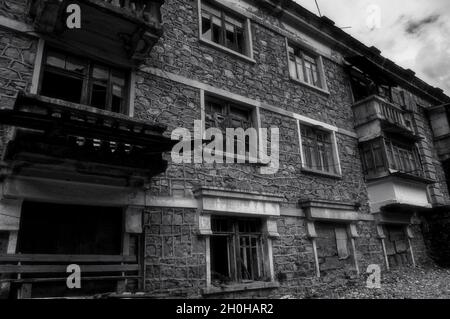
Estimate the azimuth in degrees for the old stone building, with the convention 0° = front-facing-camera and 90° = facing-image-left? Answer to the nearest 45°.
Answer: approximately 315°

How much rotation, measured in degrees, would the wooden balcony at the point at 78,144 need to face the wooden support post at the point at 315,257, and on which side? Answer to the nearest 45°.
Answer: approximately 45° to its left

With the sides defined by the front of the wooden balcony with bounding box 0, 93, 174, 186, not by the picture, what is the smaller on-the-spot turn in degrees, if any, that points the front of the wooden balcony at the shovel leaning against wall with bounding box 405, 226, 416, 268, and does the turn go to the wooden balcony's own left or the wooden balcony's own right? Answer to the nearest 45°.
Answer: approximately 45° to the wooden balcony's own left

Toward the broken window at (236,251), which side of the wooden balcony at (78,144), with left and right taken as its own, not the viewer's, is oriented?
left
